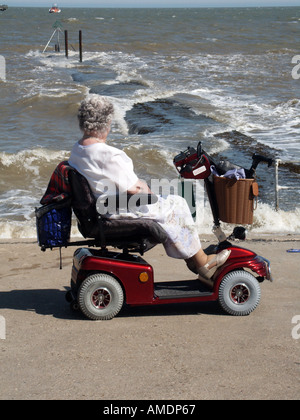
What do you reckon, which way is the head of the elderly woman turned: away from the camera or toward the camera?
away from the camera

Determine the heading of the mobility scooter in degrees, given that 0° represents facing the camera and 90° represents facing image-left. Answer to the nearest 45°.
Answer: approximately 270°
